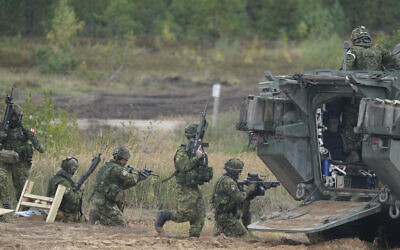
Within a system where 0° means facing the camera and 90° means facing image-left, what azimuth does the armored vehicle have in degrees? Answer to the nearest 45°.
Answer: approximately 225°

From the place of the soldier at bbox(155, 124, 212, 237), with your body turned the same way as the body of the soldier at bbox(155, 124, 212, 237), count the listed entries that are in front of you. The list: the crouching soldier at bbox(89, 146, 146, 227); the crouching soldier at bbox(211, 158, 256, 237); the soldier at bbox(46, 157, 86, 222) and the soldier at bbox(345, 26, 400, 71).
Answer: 2

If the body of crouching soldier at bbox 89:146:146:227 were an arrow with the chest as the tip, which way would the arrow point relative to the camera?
to the viewer's right
